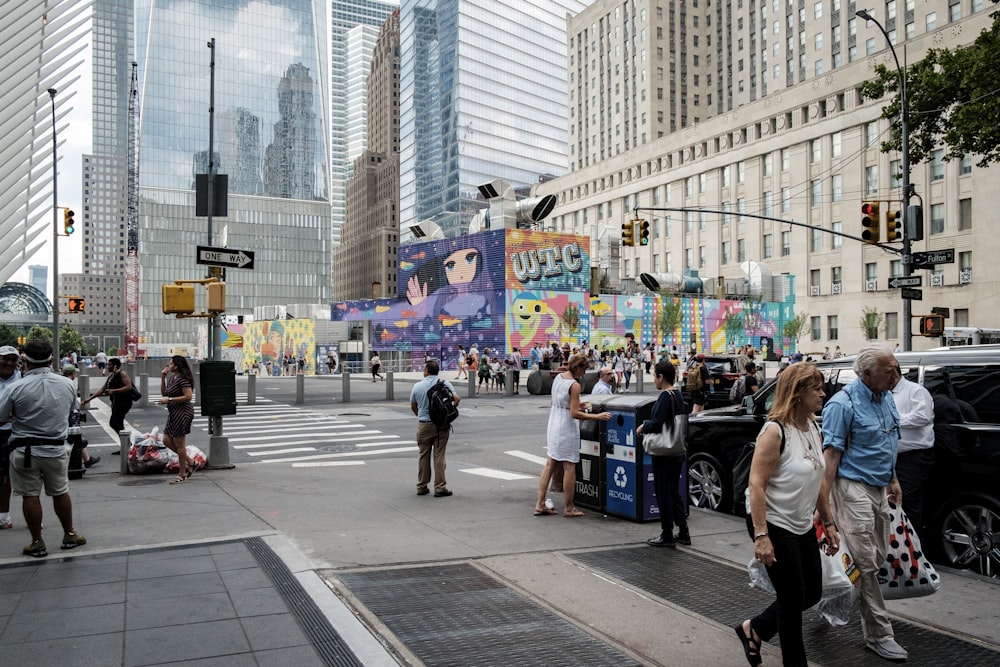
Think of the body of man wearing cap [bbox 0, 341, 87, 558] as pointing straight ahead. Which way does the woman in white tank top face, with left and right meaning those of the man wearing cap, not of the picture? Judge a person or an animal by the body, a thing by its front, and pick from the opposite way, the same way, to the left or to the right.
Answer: the opposite way

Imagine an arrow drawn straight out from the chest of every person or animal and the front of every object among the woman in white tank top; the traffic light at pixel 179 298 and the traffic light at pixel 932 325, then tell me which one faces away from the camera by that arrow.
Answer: the traffic light at pixel 179 298

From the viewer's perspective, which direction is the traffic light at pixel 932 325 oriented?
toward the camera

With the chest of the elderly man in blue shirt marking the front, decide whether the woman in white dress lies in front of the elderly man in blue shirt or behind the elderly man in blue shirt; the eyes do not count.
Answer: behind

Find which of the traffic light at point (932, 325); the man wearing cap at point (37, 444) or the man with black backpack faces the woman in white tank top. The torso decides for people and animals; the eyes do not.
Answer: the traffic light

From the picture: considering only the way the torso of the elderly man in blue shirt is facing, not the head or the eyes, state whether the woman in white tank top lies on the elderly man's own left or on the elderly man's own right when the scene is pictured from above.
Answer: on the elderly man's own right

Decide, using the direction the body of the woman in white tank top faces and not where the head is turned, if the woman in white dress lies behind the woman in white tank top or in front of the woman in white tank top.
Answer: behind

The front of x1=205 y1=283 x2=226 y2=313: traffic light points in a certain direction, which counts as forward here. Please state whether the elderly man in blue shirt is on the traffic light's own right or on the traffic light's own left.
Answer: on the traffic light's own right

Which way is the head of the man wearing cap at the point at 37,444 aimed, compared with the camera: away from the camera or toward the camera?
away from the camera

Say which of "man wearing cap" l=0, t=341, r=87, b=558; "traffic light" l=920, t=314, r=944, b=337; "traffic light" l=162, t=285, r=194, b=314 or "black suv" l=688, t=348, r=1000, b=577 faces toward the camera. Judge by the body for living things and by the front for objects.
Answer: "traffic light" l=920, t=314, r=944, b=337

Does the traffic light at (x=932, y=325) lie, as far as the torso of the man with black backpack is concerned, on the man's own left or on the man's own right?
on the man's own right

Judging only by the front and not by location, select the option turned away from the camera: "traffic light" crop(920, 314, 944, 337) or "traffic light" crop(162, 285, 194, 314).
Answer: "traffic light" crop(162, 285, 194, 314)
